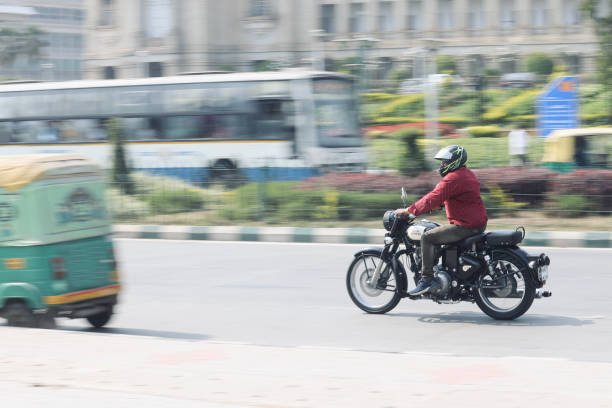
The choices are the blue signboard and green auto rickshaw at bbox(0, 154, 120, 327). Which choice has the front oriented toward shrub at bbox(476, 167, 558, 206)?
the blue signboard

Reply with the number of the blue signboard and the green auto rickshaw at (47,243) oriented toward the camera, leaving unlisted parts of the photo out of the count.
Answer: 1

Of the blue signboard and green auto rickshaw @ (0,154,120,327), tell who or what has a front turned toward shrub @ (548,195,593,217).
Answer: the blue signboard

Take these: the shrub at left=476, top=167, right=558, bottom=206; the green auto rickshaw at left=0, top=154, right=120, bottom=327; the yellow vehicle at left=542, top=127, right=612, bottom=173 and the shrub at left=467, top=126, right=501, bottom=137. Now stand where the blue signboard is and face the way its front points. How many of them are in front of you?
3

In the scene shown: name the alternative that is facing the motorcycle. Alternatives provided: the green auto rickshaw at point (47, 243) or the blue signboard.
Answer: the blue signboard

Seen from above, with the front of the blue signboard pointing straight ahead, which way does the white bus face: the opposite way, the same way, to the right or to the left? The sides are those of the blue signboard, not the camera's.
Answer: to the left

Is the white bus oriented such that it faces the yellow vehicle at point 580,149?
yes

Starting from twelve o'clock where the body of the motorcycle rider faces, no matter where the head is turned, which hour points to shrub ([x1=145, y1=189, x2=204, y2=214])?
The shrub is roughly at 2 o'clock from the motorcycle rider.

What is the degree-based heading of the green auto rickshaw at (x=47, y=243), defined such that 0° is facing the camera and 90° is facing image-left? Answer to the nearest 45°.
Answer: approximately 135°

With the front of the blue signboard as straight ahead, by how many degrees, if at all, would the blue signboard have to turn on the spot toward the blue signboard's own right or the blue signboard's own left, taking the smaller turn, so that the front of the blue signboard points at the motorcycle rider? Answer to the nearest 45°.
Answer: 0° — it already faces them

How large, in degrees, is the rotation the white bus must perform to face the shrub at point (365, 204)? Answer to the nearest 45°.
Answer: approximately 45° to its right
